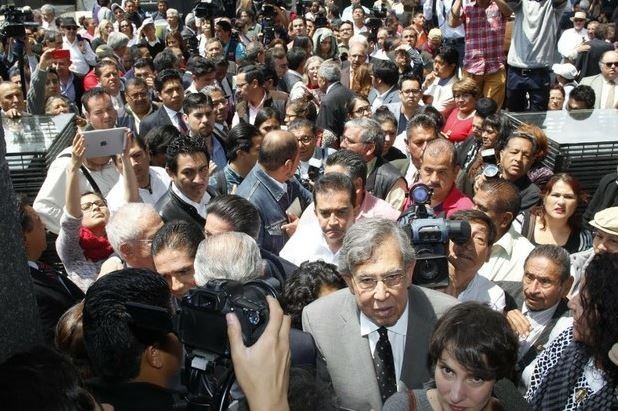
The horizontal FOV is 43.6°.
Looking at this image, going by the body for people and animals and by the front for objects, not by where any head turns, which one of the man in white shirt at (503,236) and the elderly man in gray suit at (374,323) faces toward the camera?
the elderly man in gray suit

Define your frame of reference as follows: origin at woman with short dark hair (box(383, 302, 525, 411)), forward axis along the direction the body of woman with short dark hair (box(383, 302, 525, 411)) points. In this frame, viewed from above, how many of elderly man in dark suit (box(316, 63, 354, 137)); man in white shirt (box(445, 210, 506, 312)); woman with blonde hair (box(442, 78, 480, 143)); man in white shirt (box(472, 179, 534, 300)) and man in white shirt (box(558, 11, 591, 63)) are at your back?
5

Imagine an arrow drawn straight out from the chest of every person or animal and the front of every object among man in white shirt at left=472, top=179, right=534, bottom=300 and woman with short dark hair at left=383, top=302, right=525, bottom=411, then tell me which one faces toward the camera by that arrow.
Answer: the woman with short dark hair

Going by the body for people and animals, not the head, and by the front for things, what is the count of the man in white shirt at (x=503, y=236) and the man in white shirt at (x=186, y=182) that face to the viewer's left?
1

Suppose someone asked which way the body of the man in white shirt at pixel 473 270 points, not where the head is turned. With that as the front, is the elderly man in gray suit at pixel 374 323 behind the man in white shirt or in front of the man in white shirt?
in front

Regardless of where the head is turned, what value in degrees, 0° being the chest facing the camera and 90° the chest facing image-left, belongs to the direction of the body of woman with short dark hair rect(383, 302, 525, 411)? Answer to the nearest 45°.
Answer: approximately 0°

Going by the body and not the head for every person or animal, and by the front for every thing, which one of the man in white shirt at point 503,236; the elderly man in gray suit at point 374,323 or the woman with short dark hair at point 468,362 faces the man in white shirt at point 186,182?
the man in white shirt at point 503,236

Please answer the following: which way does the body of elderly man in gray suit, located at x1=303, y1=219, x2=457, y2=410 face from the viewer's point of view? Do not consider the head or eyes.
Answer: toward the camera

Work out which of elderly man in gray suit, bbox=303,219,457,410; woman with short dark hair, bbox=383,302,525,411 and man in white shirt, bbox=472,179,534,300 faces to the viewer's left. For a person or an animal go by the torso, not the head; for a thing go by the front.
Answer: the man in white shirt

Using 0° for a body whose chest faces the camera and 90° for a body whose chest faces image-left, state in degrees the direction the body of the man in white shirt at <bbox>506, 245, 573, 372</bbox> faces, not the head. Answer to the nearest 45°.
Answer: approximately 45°

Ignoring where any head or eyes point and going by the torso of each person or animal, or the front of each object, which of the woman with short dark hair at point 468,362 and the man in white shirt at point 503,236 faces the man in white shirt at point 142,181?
the man in white shirt at point 503,236

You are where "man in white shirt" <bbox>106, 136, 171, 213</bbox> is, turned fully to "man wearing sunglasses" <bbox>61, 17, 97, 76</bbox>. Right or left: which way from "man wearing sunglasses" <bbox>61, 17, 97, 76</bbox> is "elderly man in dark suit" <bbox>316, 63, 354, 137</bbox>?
right

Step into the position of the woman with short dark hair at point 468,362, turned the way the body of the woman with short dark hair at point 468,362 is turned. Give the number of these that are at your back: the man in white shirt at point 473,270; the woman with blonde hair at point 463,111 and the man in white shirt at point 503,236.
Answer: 3

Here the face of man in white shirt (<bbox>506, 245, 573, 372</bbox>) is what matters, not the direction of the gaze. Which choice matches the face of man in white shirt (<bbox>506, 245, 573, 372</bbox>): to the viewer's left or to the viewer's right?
to the viewer's left

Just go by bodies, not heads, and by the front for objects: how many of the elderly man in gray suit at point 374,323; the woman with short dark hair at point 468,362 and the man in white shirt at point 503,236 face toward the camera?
2
